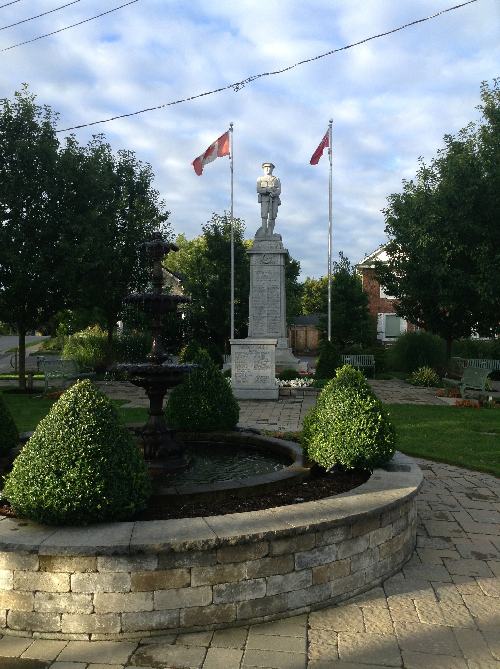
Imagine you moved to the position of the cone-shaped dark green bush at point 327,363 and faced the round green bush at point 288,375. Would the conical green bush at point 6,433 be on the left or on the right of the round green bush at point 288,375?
left

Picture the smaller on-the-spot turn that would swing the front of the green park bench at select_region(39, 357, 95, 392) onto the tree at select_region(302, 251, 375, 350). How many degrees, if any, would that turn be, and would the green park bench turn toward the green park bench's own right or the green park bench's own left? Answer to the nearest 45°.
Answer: approximately 90° to the green park bench's own left

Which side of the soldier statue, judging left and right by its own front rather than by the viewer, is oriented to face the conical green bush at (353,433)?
front

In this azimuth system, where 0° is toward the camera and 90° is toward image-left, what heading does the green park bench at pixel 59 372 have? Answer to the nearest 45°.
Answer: approximately 315°

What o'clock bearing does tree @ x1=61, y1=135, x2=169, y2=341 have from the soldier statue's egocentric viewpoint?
The tree is roughly at 2 o'clock from the soldier statue.

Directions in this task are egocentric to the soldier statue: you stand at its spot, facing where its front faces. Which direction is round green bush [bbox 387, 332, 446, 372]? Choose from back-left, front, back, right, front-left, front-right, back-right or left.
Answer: left

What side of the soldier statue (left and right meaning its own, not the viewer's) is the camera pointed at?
front

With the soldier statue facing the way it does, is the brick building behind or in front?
behind

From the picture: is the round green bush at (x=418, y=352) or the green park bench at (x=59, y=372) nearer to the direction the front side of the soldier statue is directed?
the green park bench

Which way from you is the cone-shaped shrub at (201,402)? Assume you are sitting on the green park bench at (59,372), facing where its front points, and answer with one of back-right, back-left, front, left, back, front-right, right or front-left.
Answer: front-right

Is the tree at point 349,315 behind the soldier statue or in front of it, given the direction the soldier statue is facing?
behind

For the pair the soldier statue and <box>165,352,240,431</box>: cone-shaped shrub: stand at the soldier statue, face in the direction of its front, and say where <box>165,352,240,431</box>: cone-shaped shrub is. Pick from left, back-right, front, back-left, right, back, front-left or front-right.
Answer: front

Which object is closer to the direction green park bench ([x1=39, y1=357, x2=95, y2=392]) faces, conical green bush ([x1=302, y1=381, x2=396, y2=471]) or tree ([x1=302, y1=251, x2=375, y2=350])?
the conical green bush

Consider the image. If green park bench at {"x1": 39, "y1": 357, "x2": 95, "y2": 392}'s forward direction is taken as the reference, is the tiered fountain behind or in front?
in front

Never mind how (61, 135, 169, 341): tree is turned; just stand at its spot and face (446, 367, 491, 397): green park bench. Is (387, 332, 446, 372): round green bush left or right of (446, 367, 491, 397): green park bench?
left

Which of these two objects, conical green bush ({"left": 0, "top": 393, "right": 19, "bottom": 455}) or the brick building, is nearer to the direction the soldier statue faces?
the conical green bush

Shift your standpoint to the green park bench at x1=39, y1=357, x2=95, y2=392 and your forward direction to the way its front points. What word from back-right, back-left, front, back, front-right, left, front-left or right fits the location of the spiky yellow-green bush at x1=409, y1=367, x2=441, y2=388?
front-left
